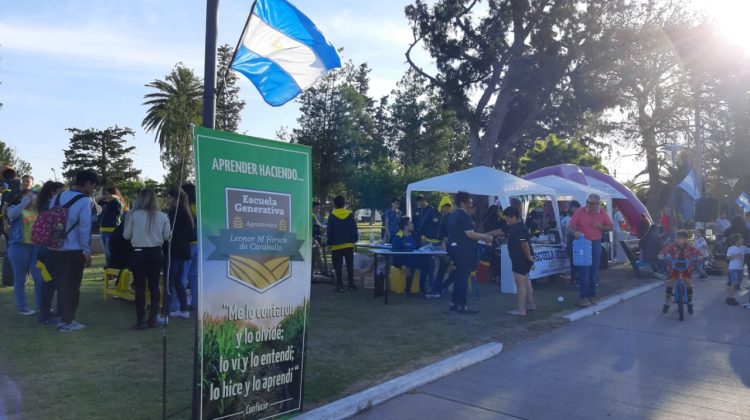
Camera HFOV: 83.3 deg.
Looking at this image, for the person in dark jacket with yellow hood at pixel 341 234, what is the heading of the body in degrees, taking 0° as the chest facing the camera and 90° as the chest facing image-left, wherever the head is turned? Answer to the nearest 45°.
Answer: approximately 180°

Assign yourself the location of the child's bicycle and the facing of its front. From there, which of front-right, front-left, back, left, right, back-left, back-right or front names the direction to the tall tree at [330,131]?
back-right

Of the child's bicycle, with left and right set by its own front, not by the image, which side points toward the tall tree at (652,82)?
back

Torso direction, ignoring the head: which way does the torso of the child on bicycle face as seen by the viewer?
toward the camera

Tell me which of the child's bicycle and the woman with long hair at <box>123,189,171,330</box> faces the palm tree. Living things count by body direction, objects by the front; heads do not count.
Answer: the woman with long hair

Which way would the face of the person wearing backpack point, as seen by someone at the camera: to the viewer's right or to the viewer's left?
to the viewer's right

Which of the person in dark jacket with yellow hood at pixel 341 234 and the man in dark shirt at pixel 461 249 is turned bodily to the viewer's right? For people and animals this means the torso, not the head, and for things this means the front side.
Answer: the man in dark shirt

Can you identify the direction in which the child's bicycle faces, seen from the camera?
facing the viewer

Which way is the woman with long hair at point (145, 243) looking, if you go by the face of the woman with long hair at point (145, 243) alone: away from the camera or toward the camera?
away from the camera

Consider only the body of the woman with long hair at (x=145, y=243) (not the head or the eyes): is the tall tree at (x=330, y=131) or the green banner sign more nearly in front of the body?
the tall tree

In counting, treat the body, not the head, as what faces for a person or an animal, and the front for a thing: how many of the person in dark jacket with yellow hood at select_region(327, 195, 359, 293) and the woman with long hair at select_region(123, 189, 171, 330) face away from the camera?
2

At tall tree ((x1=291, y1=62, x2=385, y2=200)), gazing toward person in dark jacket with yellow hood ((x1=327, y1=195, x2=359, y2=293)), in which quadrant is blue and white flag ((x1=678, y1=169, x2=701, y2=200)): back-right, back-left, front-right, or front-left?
front-left

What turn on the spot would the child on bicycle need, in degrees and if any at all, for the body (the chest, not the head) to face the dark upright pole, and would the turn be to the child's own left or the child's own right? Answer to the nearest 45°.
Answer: approximately 45° to the child's own right
